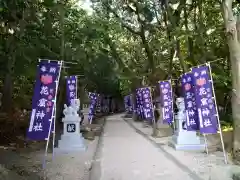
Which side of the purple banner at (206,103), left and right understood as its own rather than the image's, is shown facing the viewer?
front

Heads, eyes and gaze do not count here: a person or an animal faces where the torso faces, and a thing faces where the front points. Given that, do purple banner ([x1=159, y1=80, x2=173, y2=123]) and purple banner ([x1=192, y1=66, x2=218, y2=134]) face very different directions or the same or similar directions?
same or similar directions

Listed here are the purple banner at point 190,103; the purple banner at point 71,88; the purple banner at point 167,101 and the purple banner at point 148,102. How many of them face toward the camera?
4

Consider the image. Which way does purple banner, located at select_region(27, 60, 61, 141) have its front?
toward the camera

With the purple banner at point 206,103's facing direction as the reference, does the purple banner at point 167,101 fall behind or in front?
behind

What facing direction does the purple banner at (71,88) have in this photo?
toward the camera

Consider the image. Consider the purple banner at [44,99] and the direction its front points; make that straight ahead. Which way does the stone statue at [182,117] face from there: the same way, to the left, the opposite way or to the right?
to the right

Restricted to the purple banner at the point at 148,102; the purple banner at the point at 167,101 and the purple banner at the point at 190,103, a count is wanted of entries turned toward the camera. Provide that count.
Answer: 3

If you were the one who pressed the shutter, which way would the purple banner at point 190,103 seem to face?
facing the viewer

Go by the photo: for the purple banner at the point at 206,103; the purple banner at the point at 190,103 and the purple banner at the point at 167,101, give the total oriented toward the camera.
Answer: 3

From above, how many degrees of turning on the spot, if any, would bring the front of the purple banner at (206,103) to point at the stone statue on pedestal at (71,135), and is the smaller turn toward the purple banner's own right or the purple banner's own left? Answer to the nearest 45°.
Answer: approximately 90° to the purple banner's own right

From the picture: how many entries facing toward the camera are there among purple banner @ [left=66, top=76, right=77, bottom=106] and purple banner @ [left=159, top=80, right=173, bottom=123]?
2
